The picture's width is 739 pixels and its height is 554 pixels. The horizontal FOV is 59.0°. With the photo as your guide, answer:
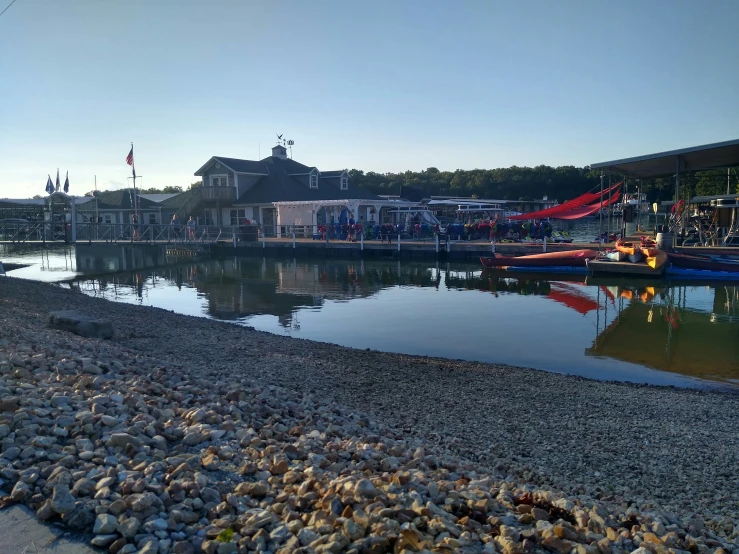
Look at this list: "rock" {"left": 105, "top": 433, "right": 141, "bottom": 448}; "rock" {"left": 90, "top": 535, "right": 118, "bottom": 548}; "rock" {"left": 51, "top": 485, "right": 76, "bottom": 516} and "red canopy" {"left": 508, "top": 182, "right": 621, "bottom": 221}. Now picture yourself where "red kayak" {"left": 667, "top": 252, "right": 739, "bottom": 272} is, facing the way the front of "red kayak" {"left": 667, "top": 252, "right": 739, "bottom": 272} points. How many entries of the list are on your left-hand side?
3

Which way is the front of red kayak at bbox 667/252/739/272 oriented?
to the viewer's left

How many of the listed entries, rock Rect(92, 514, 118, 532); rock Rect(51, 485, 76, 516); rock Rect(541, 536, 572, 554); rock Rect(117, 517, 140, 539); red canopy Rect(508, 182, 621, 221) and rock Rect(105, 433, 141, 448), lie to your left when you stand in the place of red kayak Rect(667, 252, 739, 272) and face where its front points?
5

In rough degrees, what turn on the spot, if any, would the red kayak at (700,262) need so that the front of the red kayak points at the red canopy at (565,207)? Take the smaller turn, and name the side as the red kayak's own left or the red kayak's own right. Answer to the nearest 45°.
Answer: approximately 45° to the red kayak's own right

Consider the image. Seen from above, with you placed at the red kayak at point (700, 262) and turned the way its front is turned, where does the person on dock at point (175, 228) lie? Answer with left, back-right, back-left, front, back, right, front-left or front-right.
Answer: front

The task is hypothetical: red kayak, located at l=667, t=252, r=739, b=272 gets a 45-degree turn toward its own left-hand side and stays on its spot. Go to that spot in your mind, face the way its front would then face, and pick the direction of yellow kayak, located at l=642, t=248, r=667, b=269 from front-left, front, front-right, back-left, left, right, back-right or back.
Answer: front

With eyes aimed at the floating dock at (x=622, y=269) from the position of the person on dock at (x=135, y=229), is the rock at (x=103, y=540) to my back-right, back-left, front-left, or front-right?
front-right

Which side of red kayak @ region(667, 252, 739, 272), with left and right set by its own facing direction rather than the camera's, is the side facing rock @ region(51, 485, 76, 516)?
left

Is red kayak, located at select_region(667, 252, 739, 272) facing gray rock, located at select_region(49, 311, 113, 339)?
no

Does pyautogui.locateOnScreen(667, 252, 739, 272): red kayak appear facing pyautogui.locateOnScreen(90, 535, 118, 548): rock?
no

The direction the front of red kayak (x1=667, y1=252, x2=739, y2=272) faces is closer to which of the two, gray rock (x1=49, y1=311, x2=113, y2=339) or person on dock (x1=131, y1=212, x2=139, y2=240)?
the person on dock

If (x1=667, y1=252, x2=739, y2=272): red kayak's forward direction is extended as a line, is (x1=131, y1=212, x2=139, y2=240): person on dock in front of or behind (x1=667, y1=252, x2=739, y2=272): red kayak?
in front

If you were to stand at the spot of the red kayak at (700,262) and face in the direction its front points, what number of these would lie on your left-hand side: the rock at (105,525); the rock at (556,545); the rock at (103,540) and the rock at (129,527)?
4

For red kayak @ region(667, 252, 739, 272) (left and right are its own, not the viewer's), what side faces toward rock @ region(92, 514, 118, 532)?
left

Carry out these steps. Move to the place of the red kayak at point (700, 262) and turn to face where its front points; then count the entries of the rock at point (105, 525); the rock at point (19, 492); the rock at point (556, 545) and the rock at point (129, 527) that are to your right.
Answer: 0

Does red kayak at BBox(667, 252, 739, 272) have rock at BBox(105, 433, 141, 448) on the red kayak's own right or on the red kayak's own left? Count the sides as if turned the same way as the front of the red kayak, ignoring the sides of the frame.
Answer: on the red kayak's own left

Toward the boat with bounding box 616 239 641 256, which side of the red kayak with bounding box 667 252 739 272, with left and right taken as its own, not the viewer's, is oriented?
front

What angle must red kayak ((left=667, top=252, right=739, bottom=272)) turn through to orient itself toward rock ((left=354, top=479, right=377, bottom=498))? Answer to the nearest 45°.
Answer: approximately 90° to its left
